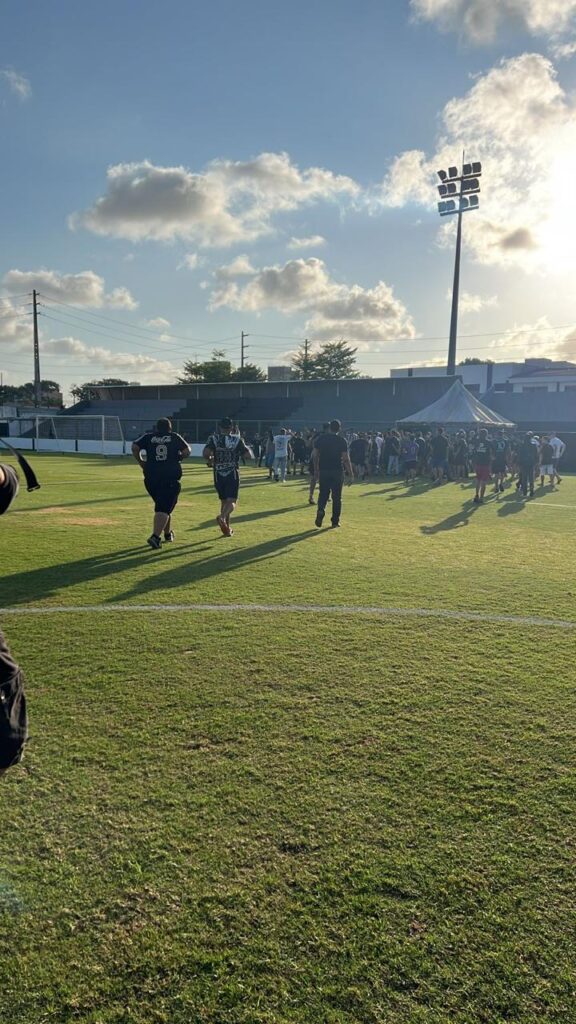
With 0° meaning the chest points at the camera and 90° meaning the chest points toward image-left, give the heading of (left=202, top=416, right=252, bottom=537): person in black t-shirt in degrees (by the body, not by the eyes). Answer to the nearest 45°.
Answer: approximately 180°

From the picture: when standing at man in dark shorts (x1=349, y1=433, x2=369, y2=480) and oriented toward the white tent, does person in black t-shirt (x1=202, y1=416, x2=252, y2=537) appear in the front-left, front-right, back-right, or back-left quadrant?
back-right

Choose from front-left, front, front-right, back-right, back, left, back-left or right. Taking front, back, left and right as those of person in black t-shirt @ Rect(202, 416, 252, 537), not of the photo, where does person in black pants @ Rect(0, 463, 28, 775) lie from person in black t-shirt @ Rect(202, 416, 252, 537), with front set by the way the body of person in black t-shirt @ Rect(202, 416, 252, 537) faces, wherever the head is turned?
back

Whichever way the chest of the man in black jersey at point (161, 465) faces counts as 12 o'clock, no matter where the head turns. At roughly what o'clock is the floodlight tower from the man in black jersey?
The floodlight tower is roughly at 1 o'clock from the man in black jersey.

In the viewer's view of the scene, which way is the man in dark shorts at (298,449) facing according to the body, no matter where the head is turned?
away from the camera

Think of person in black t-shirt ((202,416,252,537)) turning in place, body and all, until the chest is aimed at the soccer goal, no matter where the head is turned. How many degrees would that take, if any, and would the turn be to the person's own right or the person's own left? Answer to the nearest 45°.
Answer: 0° — they already face it

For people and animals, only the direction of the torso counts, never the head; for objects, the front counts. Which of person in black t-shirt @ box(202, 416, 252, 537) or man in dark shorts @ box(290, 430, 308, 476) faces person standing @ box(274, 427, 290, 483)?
the person in black t-shirt

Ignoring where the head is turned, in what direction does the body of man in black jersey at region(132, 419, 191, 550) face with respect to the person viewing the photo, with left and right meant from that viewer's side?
facing away from the viewer
